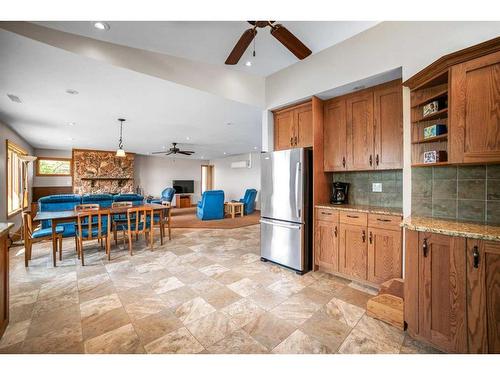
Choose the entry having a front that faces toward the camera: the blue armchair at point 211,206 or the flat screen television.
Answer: the flat screen television

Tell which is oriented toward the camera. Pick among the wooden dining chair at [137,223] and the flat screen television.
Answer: the flat screen television

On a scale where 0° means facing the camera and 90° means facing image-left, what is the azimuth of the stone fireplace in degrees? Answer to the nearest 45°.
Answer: approximately 0°

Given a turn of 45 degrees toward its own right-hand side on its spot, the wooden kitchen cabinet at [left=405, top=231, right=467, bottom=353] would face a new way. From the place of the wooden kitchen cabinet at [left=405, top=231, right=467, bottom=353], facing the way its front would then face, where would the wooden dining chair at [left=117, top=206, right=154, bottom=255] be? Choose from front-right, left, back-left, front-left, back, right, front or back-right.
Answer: front

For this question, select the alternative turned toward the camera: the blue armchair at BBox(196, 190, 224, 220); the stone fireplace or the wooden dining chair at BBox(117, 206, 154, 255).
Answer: the stone fireplace

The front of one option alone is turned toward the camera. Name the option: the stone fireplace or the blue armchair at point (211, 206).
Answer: the stone fireplace

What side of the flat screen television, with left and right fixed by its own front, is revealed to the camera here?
front

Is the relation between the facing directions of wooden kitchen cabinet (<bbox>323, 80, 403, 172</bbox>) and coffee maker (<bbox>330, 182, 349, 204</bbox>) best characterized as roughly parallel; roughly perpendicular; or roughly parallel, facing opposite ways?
roughly parallel

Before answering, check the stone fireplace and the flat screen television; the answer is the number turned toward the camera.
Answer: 2

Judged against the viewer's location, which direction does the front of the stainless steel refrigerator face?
facing the viewer and to the left of the viewer

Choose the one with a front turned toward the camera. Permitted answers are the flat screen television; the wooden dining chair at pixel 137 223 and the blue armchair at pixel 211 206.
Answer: the flat screen television

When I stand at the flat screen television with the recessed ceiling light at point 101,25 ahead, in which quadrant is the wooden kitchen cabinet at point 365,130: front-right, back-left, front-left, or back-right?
front-left

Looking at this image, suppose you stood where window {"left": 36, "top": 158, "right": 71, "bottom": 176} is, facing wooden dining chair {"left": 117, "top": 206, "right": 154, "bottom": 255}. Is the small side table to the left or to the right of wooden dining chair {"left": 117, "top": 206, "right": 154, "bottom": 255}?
left

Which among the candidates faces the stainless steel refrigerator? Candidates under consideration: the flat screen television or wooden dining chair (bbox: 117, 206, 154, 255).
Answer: the flat screen television

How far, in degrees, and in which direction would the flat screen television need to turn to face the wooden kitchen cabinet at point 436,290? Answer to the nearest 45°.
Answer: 0° — it already faces it

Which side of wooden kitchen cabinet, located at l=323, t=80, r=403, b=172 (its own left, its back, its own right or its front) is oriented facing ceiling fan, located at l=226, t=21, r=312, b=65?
front
